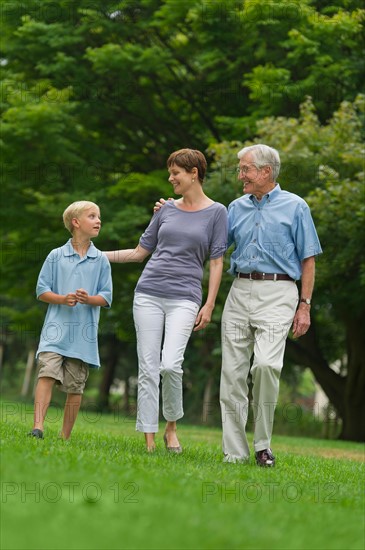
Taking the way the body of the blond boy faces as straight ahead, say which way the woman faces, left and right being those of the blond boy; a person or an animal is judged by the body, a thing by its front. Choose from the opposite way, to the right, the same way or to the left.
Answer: the same way

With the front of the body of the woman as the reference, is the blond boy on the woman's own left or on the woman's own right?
on the woman's own right

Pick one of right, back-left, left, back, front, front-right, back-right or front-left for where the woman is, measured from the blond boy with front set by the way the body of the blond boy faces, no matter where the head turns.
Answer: left

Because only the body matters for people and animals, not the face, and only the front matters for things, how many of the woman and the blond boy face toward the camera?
2

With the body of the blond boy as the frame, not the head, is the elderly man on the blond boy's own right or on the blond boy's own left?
on the blond boy's own left

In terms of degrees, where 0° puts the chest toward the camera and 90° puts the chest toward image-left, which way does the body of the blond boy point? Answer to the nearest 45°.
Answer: approximately 0°

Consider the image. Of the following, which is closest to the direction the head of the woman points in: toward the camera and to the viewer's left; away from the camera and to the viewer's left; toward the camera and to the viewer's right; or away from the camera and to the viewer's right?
toward the camera and to the viewer's left

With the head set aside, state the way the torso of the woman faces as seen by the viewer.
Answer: toward the camera
